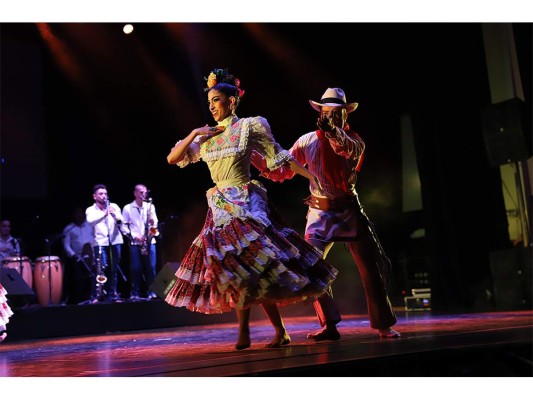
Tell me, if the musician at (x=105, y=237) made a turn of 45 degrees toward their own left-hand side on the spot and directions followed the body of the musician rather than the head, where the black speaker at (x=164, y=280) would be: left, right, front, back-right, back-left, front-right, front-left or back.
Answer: front

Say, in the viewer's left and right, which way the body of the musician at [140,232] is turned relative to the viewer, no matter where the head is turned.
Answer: facing the viewer and to the right of the viewer

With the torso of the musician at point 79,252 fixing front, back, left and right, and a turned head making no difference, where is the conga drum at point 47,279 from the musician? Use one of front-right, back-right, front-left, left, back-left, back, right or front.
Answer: right

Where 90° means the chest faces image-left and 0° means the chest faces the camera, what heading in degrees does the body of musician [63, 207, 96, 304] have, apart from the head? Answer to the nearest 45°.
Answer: approximately 315°

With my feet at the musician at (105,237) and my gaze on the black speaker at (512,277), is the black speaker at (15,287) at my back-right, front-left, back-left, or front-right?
back-right

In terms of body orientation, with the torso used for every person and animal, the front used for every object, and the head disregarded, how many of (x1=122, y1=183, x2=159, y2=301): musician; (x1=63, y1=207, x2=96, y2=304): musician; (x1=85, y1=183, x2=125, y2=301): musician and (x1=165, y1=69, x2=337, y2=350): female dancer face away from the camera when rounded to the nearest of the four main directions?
0

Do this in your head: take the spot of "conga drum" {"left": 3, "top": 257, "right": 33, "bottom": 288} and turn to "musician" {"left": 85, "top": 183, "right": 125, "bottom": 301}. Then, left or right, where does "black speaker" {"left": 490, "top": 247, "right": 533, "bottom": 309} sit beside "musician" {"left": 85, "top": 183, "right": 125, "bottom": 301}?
right

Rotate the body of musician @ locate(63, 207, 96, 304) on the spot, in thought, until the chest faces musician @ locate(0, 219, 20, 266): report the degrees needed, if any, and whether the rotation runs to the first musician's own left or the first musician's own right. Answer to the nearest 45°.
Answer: approximately 90° to the first musician's own right

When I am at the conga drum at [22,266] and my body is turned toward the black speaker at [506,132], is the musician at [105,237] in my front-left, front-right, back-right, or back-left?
front-left

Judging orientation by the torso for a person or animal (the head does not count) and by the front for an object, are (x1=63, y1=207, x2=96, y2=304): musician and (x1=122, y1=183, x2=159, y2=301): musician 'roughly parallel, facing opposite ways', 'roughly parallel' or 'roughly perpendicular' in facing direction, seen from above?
roughly parallel

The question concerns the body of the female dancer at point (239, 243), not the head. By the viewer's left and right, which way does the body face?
facing the viewer and to the left of the viewer

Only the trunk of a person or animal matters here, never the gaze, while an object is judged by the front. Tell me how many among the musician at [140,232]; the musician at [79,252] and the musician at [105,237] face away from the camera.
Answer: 0

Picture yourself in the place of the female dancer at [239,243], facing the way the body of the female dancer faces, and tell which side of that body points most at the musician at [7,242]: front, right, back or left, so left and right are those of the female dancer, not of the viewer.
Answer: right
